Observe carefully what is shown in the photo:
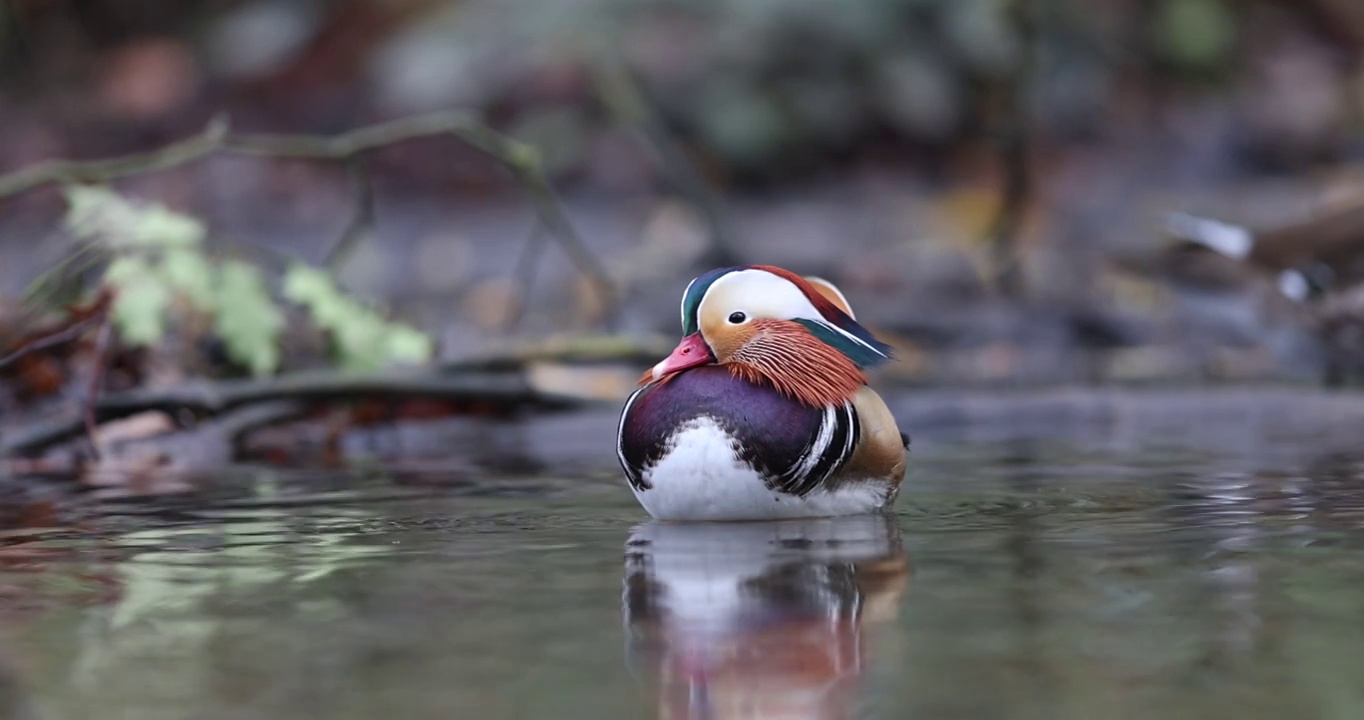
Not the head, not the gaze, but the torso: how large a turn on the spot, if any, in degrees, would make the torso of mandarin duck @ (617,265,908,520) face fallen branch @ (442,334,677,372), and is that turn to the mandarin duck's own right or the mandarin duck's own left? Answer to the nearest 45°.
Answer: approximately 135° to the mandarin duck's own right

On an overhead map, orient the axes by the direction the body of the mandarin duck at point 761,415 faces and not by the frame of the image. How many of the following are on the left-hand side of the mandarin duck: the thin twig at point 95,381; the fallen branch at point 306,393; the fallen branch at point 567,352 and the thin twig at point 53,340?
0

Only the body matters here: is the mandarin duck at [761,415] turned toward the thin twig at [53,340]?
no

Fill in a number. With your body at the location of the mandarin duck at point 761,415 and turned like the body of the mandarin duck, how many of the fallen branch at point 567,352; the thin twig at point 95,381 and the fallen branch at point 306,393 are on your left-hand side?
0

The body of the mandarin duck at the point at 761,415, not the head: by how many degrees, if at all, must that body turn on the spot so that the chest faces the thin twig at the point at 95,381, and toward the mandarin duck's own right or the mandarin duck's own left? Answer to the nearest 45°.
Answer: approximately 90° to the mandarin duck's own right

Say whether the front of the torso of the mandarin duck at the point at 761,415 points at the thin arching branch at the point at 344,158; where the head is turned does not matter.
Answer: no

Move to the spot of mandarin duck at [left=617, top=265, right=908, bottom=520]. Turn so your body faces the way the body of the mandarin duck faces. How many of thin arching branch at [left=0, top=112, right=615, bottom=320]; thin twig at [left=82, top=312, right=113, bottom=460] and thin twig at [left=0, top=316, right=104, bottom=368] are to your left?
0

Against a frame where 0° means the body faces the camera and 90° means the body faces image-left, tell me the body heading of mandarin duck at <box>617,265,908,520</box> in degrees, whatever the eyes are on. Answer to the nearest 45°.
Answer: approximately 45°

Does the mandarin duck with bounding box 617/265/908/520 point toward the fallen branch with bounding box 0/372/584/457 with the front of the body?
no
